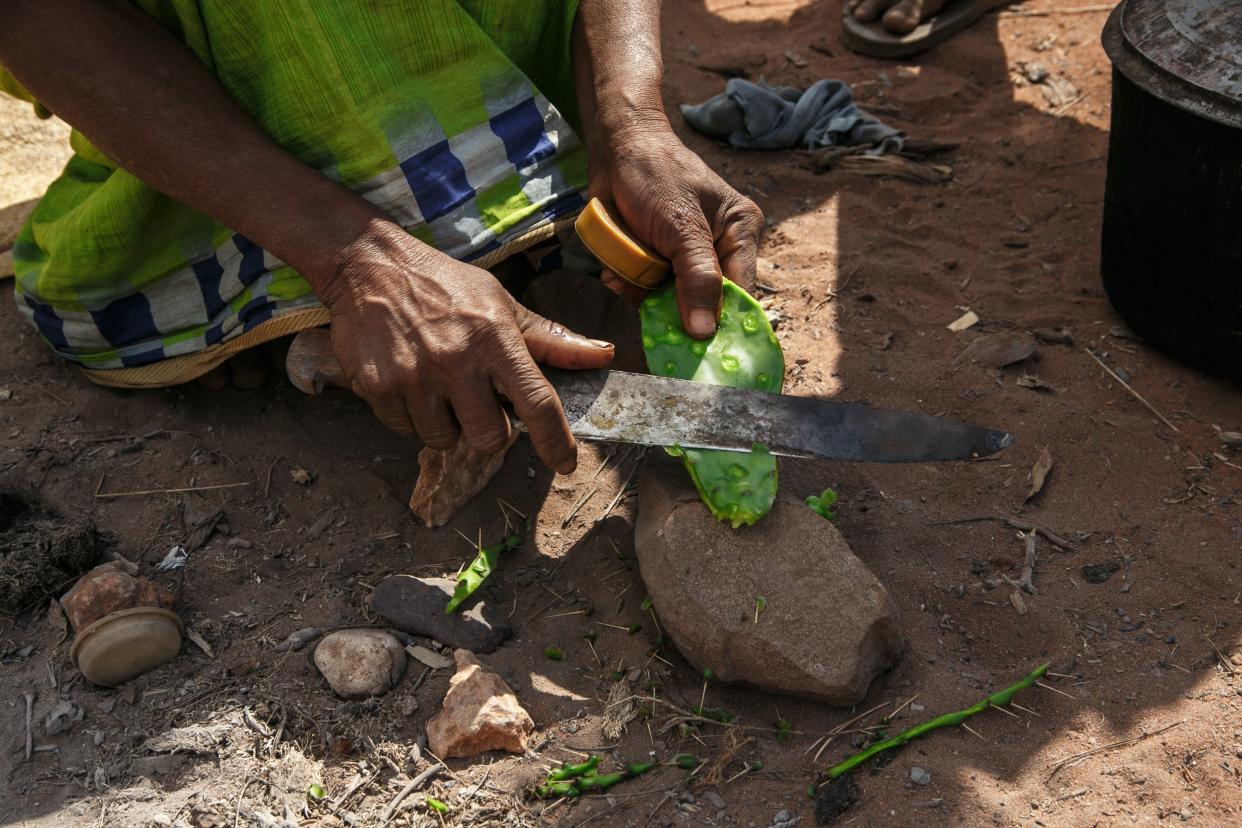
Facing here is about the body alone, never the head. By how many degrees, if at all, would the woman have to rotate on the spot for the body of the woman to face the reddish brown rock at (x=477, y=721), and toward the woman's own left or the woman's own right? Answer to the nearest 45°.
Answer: approximately 45° to the woman's own right

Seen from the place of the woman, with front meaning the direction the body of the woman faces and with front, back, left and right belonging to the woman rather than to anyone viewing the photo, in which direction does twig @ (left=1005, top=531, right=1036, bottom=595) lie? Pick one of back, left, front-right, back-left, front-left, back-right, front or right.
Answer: front

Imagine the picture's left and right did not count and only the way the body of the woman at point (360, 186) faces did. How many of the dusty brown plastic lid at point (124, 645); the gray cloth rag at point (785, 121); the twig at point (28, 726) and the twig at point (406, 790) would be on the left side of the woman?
1

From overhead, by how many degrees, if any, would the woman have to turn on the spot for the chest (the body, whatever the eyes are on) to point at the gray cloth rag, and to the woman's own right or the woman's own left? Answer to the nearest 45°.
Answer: approximately 90° to the woman's own left

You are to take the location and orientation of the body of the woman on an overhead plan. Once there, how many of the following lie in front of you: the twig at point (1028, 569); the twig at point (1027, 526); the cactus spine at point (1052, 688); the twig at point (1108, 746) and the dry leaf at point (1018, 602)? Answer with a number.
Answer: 5

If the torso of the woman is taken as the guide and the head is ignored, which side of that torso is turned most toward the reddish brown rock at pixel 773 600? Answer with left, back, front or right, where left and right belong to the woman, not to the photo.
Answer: front

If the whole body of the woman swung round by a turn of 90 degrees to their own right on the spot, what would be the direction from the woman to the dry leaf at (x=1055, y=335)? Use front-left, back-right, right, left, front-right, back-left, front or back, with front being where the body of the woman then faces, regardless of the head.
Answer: back-left

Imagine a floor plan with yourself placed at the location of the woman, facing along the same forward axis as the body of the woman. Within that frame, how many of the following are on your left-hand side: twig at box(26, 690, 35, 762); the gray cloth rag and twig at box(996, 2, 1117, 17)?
2

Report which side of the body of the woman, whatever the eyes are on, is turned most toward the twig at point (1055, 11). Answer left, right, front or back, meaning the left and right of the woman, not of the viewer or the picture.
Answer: left

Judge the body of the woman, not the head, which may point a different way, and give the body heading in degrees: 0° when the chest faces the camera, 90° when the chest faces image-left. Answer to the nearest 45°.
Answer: approximately 315°

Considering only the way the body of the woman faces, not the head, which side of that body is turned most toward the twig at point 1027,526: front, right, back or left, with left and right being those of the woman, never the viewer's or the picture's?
front

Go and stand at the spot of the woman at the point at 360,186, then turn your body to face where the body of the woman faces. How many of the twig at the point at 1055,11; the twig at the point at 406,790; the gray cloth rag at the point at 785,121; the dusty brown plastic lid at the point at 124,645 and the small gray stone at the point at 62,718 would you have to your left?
2
